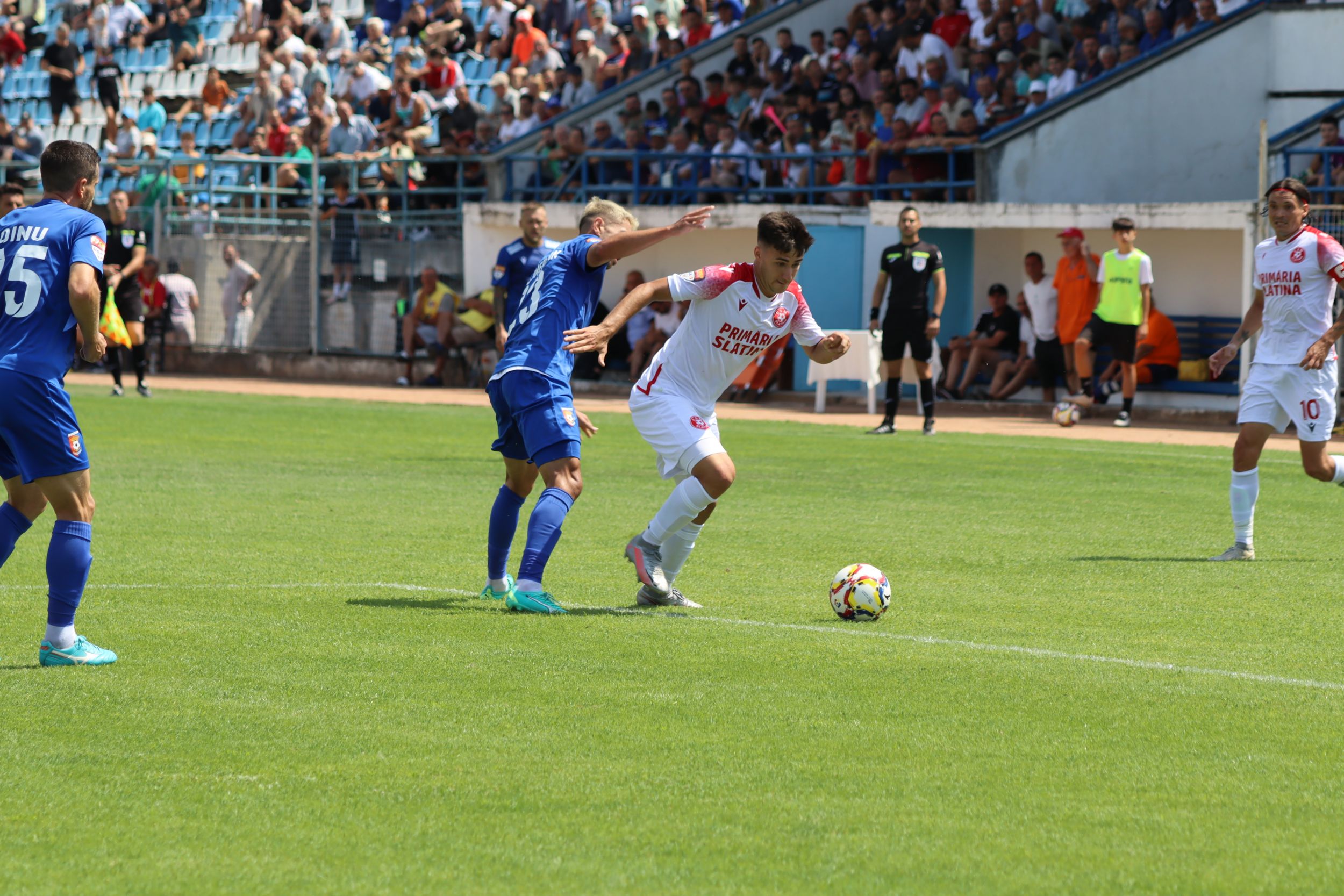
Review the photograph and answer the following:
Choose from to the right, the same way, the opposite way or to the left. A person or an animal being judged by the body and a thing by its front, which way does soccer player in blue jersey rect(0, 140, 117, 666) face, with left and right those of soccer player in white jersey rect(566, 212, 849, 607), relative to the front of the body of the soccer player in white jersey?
to the left

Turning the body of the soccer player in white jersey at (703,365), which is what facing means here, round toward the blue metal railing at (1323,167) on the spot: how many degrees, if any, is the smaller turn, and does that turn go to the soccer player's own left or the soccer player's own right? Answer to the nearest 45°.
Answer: approximately 90° to the soccer player's own left

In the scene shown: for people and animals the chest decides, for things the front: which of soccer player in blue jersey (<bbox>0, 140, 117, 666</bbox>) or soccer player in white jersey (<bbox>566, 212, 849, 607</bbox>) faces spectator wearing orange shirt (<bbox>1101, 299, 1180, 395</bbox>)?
the soccer player in blue jersey

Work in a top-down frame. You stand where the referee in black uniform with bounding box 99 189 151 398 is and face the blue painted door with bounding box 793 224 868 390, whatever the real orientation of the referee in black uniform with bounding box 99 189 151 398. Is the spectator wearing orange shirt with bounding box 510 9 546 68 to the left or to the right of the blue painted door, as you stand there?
left

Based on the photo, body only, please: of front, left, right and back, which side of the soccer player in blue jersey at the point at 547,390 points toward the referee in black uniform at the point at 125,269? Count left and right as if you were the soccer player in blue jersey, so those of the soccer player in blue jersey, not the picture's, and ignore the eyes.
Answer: left

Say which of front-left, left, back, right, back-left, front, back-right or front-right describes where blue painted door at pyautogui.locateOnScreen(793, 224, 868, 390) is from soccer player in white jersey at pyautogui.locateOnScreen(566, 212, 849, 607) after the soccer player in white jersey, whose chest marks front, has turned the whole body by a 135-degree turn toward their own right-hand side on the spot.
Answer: right

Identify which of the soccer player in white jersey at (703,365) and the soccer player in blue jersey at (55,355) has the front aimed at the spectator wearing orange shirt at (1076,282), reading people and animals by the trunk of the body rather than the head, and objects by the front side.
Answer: the soccer player in blue jersey

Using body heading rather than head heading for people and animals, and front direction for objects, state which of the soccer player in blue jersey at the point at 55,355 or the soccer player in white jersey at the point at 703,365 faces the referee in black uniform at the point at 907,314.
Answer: the soccer player in blue jersey

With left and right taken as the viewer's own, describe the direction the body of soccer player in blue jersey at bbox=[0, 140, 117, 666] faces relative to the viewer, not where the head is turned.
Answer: facing away from the viewer and to the right of the viewer

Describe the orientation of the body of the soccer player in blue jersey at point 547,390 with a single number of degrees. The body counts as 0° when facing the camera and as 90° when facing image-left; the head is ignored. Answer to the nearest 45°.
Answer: approximately 270°

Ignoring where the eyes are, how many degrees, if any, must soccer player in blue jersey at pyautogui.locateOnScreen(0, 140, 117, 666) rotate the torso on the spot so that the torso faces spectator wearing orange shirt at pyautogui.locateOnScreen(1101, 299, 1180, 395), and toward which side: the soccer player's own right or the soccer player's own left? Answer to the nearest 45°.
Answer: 0° — they already face them
